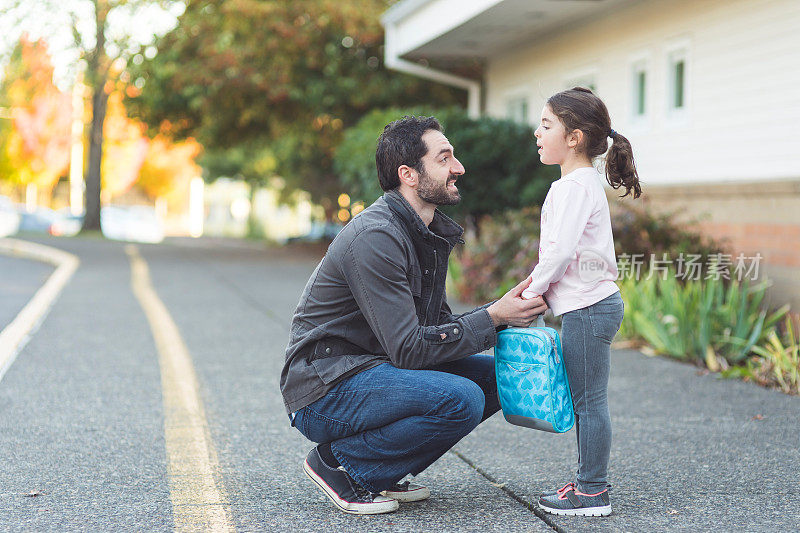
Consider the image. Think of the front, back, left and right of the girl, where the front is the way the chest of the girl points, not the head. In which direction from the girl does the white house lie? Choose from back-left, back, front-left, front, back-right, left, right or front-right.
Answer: right

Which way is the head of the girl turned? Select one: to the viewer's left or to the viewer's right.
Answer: to the viewer's left

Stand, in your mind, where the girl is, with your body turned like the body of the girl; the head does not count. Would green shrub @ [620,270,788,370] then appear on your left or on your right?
on your right

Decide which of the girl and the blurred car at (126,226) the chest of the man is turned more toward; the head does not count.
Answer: the girl

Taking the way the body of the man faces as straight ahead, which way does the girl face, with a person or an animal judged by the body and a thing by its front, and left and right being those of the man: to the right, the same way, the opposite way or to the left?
the opposite way

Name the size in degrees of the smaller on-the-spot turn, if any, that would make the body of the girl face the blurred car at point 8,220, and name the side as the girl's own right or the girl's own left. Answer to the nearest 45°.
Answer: approximately 45° to the girl's own right

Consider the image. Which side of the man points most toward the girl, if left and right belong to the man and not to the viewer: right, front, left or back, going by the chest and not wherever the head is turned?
front

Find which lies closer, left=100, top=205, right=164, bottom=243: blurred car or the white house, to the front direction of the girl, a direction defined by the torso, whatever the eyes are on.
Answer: the blurred car

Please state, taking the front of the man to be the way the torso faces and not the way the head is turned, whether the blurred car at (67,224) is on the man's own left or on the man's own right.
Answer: on the man's own left

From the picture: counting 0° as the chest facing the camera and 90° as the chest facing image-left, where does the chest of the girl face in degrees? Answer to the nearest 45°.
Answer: approximately 90°

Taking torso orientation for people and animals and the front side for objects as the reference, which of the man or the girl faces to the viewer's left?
the girl

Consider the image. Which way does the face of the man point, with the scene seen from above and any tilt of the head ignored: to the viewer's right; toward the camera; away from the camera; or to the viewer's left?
to the viewer's right

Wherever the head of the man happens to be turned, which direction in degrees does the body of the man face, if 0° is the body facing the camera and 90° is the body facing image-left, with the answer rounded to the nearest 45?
approximately 270°

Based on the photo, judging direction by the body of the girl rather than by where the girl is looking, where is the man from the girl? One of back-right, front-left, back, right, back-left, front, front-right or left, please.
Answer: front

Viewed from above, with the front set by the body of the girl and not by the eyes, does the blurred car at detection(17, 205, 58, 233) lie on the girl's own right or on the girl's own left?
on the girl's own right

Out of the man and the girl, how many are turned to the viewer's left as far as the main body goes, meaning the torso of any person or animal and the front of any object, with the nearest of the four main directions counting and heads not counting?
1
